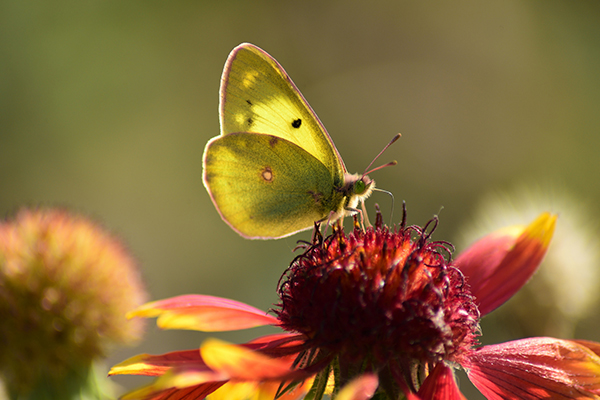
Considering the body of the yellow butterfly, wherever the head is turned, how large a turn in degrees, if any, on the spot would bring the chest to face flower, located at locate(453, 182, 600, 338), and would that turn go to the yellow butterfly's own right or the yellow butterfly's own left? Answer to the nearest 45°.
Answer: approximately 45° to the yellow butterfly's own left

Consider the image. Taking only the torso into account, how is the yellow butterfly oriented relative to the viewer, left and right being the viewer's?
facing to the right of the viewer
